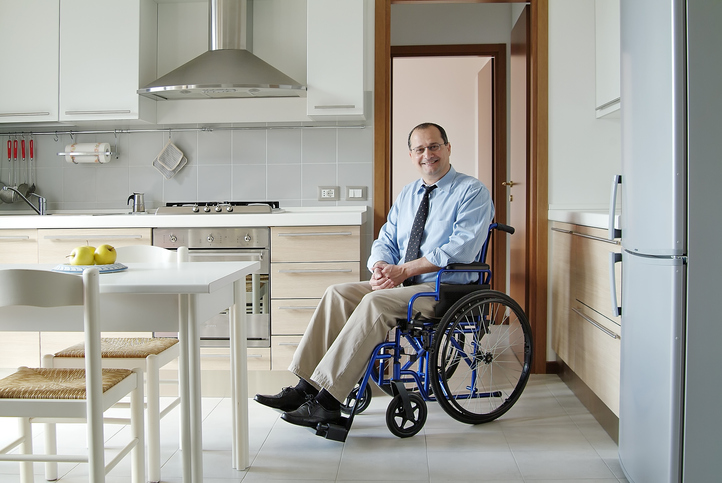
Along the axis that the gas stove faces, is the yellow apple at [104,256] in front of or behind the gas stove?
in front

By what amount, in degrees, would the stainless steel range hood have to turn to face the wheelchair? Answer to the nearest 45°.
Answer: approximately 45° to its left

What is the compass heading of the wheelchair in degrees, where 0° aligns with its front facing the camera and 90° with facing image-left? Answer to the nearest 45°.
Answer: approximately 45°

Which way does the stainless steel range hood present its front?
toward the camera

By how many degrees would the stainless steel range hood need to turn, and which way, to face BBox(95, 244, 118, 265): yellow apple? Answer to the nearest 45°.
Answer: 0° — it already faces it

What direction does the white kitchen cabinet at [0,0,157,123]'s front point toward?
toward the camera

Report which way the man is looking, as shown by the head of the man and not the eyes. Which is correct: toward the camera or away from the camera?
toward the camera

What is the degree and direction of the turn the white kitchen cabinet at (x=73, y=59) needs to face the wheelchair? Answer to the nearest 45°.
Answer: approximately 45° to its left

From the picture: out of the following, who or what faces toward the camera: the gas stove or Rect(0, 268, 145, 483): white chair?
the gas stove

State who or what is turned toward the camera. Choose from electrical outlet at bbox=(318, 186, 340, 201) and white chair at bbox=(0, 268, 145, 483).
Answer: the electrical outlet
